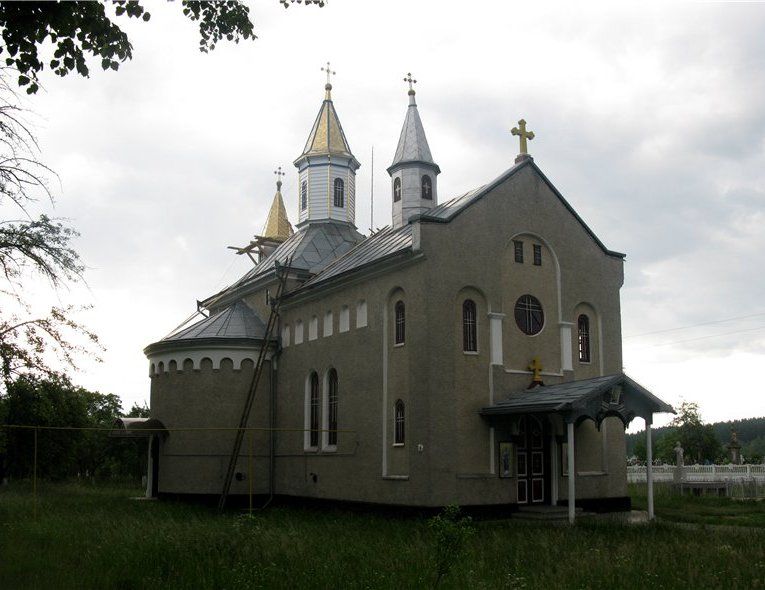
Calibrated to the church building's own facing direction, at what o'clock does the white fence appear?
The white fence is roughly at 9 o'clock from the church building.

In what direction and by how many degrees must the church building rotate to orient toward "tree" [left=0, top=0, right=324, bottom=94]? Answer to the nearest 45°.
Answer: approximately 45° to its right

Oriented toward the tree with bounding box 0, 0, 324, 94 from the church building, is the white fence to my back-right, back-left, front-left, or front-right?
back-left

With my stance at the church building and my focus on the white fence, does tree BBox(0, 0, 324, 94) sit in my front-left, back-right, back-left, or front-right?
back-right

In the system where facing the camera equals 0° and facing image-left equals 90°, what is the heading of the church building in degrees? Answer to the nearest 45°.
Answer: approximately 315°
